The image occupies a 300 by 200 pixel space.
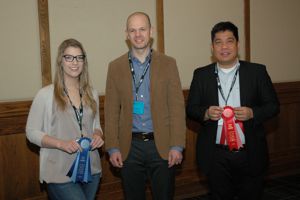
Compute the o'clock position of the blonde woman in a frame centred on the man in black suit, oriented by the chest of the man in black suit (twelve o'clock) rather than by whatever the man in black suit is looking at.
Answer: The blonde woman is roughly at 2 o'clock from the man in black suit.

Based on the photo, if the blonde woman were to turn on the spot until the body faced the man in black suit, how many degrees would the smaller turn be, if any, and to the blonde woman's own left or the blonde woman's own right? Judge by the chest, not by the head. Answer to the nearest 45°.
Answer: approximately 45° to the blonde woman's own left

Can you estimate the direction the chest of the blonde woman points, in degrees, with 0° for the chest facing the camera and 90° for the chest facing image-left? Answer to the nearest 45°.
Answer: approximately 315°
